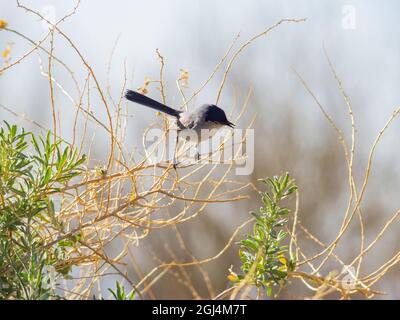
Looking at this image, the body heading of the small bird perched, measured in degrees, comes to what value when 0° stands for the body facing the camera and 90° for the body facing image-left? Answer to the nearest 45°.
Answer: approximately 270°

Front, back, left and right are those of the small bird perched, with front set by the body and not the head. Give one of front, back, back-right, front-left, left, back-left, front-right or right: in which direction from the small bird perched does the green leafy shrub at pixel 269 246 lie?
front

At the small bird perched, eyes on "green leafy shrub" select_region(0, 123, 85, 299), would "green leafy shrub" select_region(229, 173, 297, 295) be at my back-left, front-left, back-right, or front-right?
back-left

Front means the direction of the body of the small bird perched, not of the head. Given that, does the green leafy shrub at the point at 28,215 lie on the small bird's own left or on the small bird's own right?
on the small bird's own right
